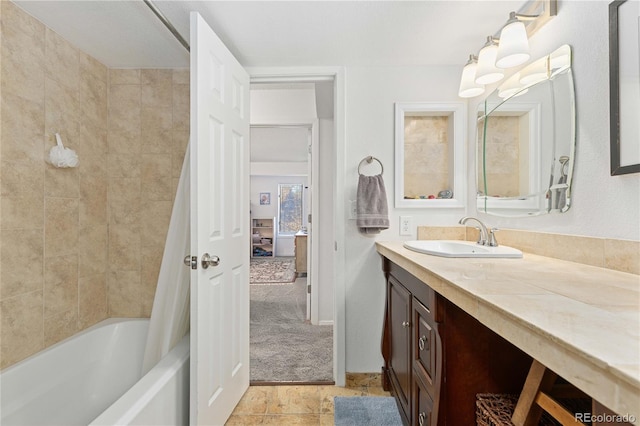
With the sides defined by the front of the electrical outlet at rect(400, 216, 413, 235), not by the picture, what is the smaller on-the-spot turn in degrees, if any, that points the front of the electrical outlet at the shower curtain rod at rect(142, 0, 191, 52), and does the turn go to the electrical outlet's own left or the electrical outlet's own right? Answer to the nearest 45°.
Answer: approximately 45° to the electrical outlet's own right

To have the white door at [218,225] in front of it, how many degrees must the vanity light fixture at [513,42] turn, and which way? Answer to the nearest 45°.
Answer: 0° — it already faces it

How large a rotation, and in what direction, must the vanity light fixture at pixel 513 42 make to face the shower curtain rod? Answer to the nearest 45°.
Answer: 0° — it already faces it

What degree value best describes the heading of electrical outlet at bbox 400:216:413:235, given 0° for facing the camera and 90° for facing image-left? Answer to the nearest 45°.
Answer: approximately 0°

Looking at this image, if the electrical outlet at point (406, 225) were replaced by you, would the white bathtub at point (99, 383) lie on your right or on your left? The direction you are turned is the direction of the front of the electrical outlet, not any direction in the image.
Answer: on your right

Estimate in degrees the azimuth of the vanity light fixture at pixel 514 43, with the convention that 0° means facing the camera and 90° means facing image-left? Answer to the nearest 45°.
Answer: approximately 45°
